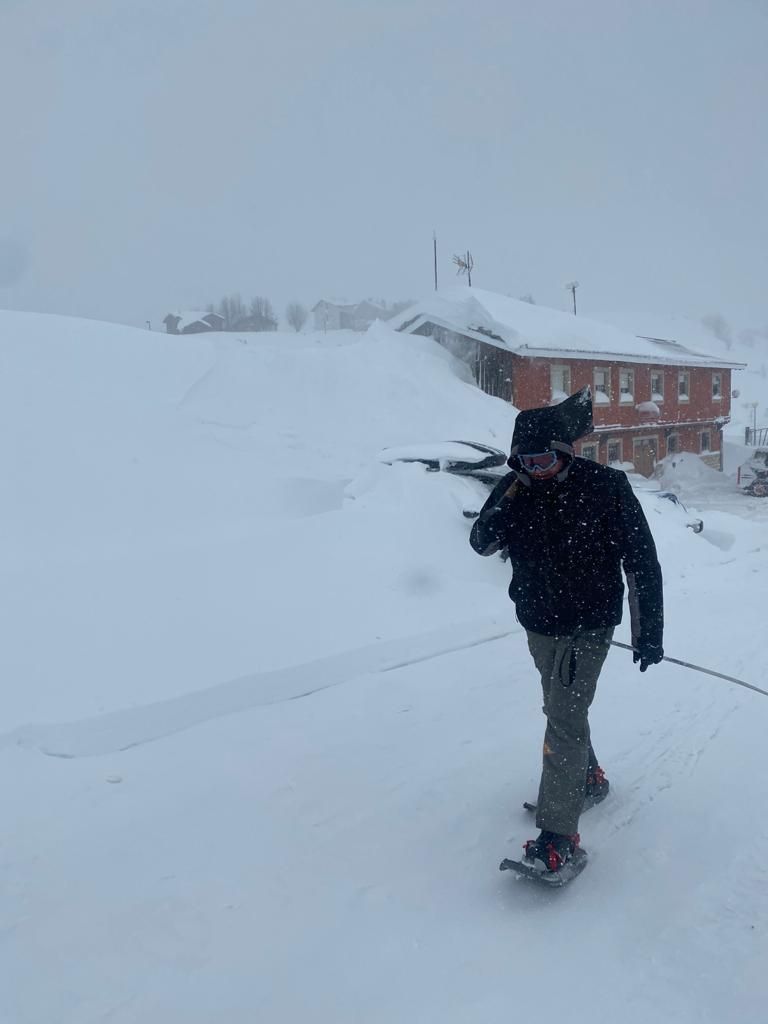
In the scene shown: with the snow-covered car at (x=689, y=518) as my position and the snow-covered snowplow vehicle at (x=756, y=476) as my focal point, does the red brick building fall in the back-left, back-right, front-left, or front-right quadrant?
front-left

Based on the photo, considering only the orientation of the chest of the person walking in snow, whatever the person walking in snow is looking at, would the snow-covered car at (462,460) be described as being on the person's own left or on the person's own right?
on the person's own right

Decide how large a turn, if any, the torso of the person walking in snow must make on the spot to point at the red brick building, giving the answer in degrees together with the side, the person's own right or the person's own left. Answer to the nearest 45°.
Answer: approximately 135° to the person's own right

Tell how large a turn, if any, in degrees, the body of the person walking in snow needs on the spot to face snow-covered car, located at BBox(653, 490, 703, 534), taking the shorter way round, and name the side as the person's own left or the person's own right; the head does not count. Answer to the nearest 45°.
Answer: approximately 135° to the person's own right
